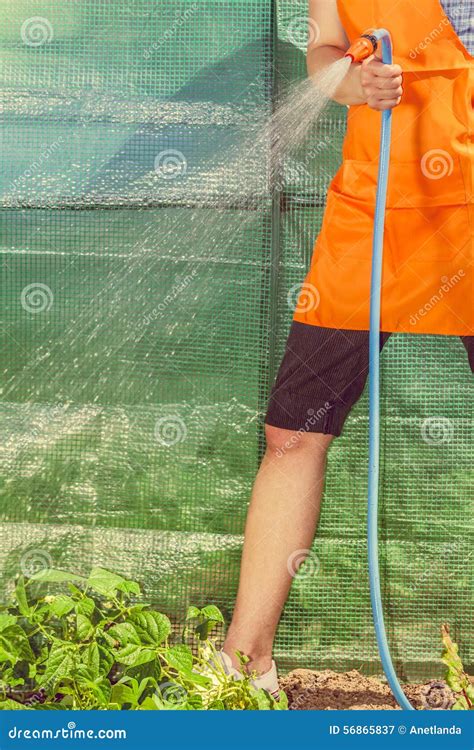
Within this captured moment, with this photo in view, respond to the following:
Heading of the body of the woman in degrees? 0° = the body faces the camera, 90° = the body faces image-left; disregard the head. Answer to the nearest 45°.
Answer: approximately 45°
